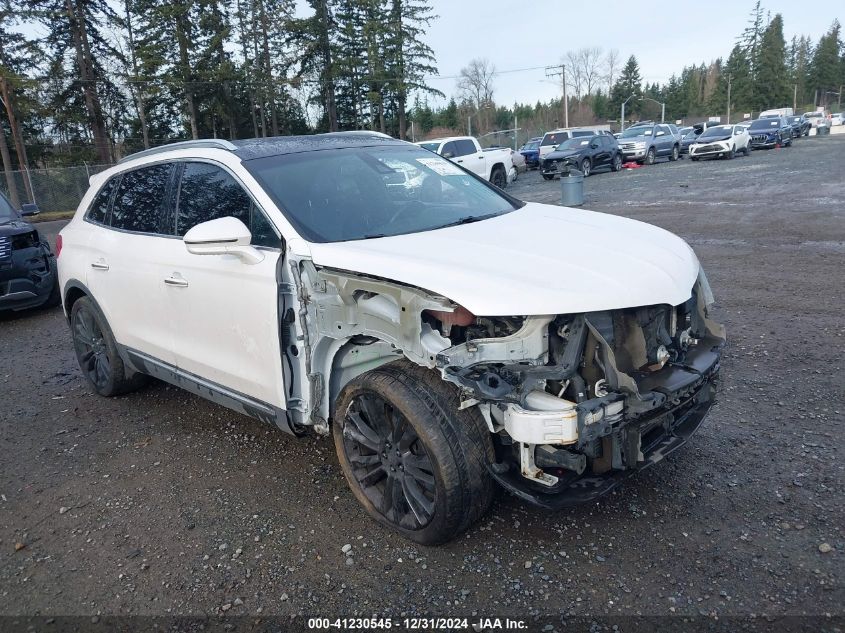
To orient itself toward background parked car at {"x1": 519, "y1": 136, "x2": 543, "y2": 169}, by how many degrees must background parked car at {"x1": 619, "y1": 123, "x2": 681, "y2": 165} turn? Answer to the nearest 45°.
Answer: approximately 45° to its right

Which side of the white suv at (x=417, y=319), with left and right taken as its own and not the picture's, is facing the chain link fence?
back

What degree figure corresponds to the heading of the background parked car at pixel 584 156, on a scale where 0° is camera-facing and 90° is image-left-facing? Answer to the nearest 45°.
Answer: approximately 45°

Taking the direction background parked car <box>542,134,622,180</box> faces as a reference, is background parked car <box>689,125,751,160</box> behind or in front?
behind

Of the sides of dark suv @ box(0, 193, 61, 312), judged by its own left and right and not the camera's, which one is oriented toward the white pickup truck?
left

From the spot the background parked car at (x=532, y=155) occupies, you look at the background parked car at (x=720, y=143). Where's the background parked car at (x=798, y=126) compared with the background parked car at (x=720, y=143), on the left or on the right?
left

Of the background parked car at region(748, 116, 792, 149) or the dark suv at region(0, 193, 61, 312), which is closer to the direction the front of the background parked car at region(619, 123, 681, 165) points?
the dark suv

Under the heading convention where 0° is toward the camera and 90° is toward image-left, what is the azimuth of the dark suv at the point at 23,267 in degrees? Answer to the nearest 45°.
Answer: approximately 315°
